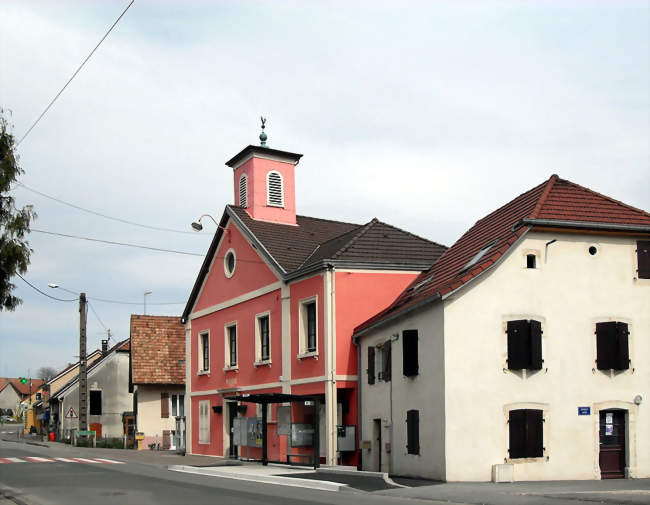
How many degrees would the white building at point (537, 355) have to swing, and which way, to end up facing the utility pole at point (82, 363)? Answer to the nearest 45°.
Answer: approximately 135° to its right

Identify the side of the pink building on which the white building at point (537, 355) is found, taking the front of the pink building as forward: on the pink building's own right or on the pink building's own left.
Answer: on the pink building's own left

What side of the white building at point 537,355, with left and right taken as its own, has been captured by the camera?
front

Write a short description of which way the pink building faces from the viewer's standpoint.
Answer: facing the viewer and to the left of the viewer

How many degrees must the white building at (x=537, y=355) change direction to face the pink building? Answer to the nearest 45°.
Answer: approximately 135° to its right

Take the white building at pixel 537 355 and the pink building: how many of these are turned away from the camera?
0

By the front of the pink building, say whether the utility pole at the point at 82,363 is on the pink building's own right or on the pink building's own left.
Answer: on the pink building's own right
